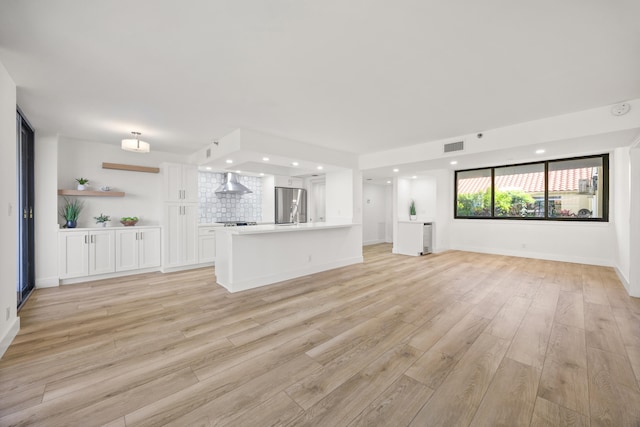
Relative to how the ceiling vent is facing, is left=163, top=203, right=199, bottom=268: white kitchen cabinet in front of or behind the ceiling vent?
in front

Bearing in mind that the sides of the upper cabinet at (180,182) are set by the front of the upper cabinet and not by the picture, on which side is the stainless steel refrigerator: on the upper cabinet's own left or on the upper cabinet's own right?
on the upper cabinet's own left

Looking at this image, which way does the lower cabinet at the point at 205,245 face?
toward the camera

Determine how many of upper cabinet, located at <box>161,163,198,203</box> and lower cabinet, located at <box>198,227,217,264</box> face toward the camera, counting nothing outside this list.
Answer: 2

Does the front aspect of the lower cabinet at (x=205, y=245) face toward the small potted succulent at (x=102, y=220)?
no

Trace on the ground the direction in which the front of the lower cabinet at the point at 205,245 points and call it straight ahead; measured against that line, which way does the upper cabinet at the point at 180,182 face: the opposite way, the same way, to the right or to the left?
the same way

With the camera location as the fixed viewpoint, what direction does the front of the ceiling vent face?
facing the viewer and to the left of the viewer

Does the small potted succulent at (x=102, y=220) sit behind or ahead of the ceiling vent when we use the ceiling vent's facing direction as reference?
ahead

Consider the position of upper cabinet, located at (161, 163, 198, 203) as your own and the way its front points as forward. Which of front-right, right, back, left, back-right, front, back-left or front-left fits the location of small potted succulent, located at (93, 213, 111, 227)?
right

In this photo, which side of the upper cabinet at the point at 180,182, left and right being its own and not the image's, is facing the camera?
front

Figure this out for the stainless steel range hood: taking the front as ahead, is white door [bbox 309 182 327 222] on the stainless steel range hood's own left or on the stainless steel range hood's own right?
on the stainless steel range hood's own left
